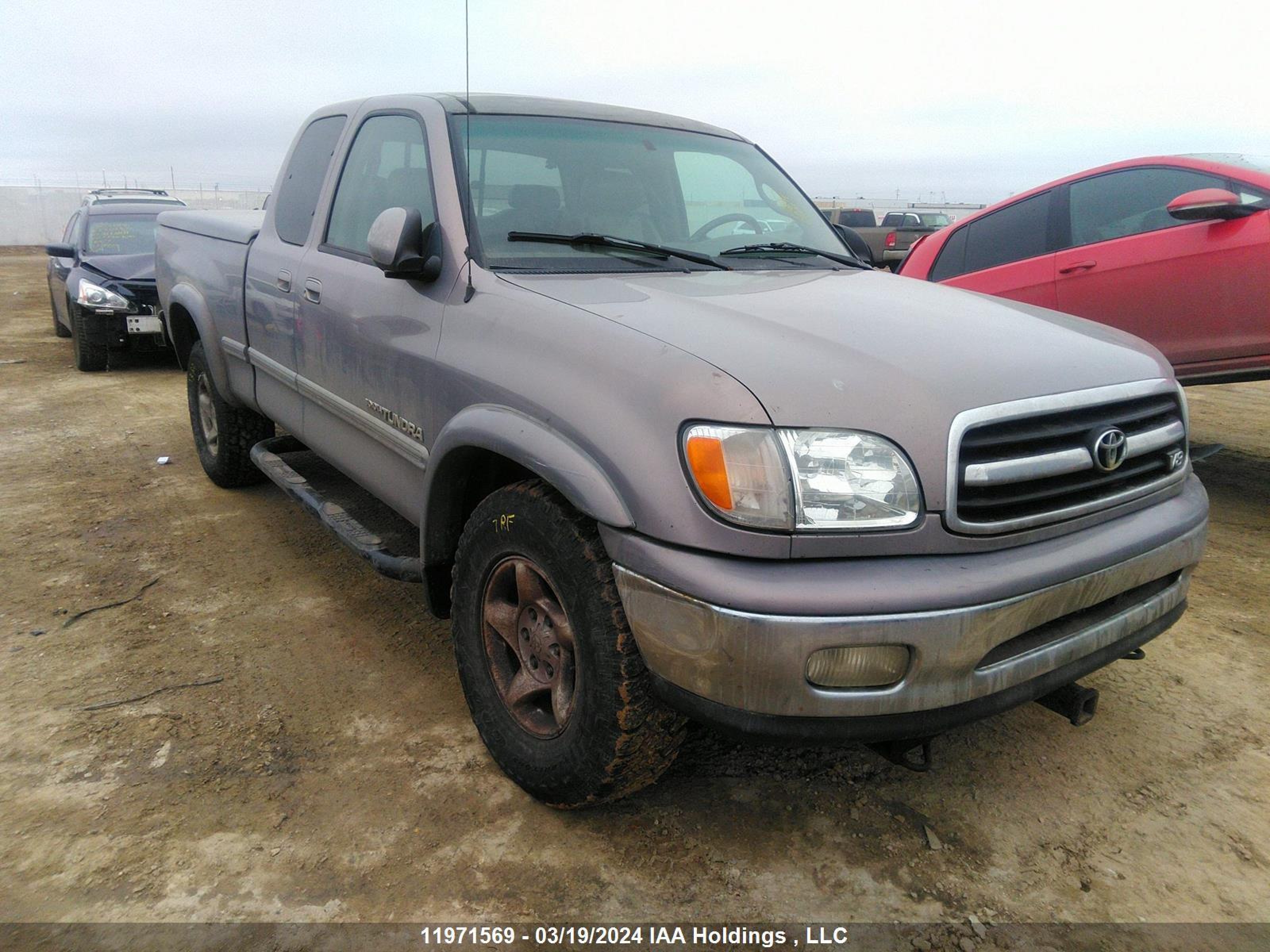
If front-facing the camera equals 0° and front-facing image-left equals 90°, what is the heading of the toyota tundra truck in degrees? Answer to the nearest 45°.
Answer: approximately 315°

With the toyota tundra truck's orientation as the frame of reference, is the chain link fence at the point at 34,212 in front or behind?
behind

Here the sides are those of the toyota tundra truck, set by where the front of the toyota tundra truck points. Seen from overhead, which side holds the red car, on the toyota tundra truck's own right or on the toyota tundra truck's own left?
on the toyota tundra truck's own left

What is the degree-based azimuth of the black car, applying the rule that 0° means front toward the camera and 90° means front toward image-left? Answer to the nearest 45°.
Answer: approximately 315°

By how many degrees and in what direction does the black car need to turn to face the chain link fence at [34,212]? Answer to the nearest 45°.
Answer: approximately 135° to its left

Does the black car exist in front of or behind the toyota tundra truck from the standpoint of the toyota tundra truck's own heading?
behind
